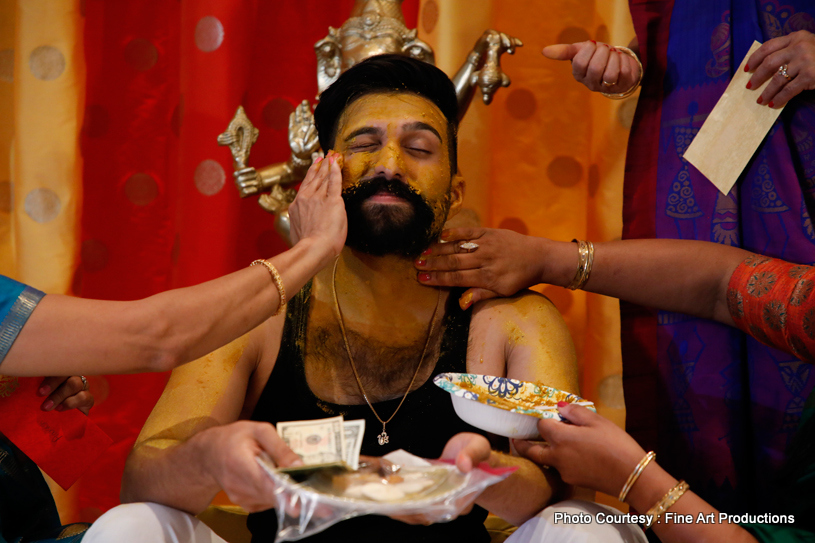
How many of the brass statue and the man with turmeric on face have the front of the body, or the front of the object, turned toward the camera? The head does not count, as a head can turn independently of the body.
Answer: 2

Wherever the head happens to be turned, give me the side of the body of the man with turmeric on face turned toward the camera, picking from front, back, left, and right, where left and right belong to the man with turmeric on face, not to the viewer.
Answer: front
